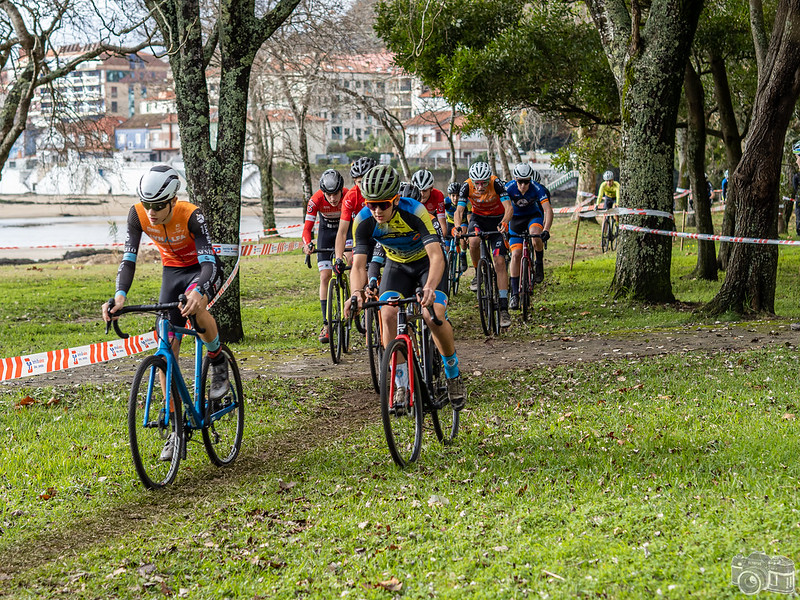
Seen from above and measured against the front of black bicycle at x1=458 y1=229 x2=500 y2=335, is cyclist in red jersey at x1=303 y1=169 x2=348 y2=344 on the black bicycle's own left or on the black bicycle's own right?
on the black bicycle's own right

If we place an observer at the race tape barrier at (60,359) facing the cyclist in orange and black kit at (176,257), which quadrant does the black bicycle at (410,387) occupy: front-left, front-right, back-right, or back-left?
front-left

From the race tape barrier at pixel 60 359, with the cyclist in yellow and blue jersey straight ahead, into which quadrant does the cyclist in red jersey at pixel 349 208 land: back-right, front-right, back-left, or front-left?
front-left

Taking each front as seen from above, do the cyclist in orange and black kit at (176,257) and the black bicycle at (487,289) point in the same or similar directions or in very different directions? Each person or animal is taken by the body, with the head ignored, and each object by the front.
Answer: same or similar directions

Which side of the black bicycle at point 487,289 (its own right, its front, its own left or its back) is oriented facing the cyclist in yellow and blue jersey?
front

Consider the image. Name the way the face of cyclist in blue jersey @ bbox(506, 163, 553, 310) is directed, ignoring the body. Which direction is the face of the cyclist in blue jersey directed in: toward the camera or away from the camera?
toward the camera

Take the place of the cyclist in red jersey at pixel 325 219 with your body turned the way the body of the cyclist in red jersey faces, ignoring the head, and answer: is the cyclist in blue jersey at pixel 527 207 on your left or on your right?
on your left

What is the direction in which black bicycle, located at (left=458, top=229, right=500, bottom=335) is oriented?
toward the camera

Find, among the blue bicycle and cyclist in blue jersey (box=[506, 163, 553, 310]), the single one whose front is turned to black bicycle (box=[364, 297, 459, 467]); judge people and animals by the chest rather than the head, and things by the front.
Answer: the cyclist in blue jersey

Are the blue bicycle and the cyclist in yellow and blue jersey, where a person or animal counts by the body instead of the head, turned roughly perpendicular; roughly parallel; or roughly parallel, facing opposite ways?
roughly parallel

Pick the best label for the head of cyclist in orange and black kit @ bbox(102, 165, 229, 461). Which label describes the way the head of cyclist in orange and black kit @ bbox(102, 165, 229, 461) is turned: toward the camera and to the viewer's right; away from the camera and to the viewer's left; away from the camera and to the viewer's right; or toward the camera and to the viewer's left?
toward the camera and to the viewer's left

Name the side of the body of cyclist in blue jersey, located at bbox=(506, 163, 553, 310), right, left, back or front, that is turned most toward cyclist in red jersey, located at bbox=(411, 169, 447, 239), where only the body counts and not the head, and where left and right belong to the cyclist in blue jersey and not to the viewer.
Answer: right

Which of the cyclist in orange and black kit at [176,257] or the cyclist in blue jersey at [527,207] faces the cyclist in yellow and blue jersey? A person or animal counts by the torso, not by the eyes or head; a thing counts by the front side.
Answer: the cyclist in blue jersey

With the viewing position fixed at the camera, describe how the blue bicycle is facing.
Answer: facing the viewer and to the left of the viewer

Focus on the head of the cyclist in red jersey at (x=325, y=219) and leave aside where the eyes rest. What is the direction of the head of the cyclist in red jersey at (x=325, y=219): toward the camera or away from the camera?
toward the camera

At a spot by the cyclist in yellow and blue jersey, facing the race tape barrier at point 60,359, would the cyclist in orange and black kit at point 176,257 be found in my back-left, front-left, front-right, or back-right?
front-left

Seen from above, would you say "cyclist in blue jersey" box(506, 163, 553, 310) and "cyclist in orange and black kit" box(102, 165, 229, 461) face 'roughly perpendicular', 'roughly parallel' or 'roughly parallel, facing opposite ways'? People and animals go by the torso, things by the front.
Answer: roughly parallel

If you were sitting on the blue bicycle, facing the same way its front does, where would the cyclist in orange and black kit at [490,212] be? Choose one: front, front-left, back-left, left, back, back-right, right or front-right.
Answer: back

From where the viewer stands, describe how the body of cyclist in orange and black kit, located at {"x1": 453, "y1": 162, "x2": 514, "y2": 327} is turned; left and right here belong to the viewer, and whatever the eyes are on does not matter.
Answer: facing the viewer

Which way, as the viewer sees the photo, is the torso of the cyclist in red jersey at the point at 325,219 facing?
toward the camera
